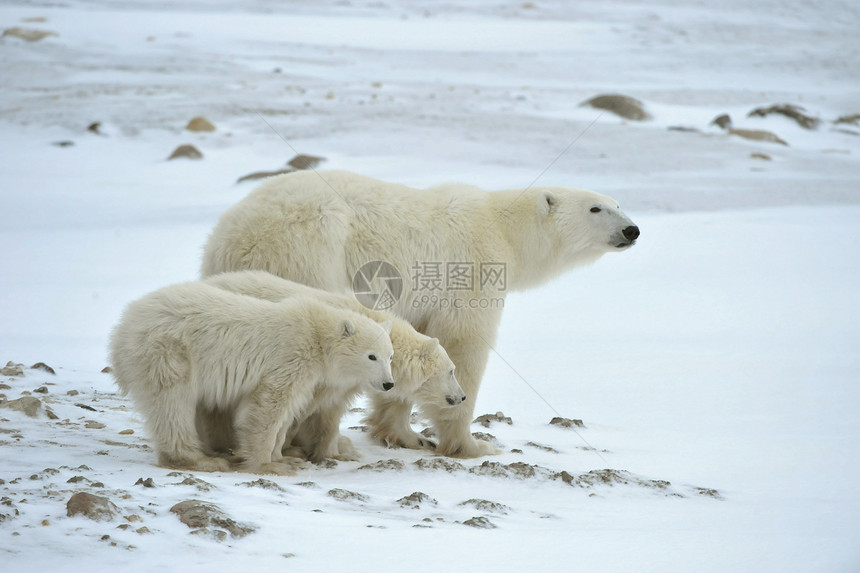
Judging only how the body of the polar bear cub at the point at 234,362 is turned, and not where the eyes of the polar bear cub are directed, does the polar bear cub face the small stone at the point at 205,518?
no

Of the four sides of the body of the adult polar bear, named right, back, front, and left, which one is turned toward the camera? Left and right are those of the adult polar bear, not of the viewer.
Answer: right

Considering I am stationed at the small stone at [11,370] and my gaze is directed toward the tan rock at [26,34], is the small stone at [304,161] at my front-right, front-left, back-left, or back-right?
front-right

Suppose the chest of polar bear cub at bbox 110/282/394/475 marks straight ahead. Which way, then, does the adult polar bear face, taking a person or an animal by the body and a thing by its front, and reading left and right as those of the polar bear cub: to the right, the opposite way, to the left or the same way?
the same way

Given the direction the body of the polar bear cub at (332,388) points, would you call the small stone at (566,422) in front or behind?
in front

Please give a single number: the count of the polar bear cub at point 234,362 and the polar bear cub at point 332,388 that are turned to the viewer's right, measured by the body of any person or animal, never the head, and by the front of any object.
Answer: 2

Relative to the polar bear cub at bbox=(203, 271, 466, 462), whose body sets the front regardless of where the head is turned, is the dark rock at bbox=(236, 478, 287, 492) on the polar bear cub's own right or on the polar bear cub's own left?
on the polar bear cub's own right

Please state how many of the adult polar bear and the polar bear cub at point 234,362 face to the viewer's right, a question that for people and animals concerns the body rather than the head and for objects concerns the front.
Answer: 2

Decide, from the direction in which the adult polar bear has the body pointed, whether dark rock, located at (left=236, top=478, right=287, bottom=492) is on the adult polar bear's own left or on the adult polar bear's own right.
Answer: on the adult polar bear's own right

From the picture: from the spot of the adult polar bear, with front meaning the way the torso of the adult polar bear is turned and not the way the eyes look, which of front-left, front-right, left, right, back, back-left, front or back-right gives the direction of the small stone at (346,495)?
right

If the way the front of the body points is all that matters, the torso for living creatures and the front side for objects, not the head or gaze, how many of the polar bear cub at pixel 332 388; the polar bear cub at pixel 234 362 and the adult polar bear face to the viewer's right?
3

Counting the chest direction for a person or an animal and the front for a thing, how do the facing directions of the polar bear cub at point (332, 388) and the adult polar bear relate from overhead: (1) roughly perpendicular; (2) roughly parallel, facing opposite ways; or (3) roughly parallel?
roughly parallel

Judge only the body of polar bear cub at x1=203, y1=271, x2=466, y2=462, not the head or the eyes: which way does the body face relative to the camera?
to the viewer's right

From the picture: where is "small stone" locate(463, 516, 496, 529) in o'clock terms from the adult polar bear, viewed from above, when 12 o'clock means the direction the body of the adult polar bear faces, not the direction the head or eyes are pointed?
The small stone is roughly at 3 o'clock from the adult polar bear.

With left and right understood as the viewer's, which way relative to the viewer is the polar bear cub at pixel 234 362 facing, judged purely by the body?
facing to the right of the viewer
